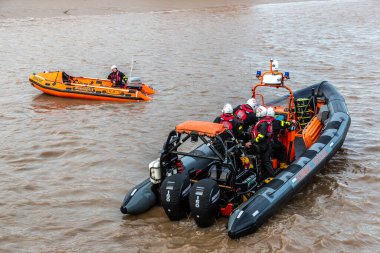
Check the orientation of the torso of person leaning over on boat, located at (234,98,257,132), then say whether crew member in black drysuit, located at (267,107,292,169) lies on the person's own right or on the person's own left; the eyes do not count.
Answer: on the person's own right

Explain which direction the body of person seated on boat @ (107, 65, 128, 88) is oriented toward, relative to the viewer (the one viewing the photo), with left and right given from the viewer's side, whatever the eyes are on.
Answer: facing the viewer and to the left of the viewer

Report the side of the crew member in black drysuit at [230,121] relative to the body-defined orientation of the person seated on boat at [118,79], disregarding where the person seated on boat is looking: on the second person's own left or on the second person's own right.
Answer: on the second person's own left

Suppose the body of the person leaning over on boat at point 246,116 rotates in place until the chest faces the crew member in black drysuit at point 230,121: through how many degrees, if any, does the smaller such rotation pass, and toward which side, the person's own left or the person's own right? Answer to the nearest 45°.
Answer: approximately 135° to the person's own right

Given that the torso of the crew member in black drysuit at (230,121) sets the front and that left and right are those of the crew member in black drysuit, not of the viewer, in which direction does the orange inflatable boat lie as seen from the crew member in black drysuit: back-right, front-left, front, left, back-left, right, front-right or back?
front-left

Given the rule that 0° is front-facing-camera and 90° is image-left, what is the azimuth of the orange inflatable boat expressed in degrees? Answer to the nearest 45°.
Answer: approximately 90°

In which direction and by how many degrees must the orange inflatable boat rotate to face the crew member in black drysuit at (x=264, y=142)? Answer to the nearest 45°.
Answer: approximately 90° to its left

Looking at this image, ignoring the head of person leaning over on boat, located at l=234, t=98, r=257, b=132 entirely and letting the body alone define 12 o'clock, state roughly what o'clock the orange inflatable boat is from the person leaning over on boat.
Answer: The orange inflatable boat is roughly at 9 o'clock from the person leaning over on boat.

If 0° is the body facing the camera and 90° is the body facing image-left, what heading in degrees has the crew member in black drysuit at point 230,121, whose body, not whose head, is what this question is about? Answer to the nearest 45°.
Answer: approximately 180°

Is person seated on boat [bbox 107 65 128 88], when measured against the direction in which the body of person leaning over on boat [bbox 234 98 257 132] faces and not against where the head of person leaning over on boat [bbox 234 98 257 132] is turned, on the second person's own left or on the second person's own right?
on the second person's own left

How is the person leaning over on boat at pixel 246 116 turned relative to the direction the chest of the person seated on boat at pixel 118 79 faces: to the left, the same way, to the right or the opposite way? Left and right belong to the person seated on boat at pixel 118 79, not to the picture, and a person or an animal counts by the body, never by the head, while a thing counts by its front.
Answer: the opposite way

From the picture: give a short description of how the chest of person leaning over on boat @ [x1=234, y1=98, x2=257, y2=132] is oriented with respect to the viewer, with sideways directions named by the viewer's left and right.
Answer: facing away from the viewer and to the right of the viewer
